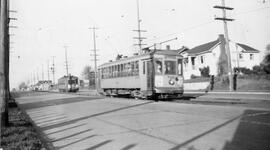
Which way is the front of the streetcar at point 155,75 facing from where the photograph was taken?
facing the viewer and to the right of the viewer

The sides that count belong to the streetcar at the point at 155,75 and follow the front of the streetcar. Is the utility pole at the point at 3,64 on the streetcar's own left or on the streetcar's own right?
on the streetcar's own right
